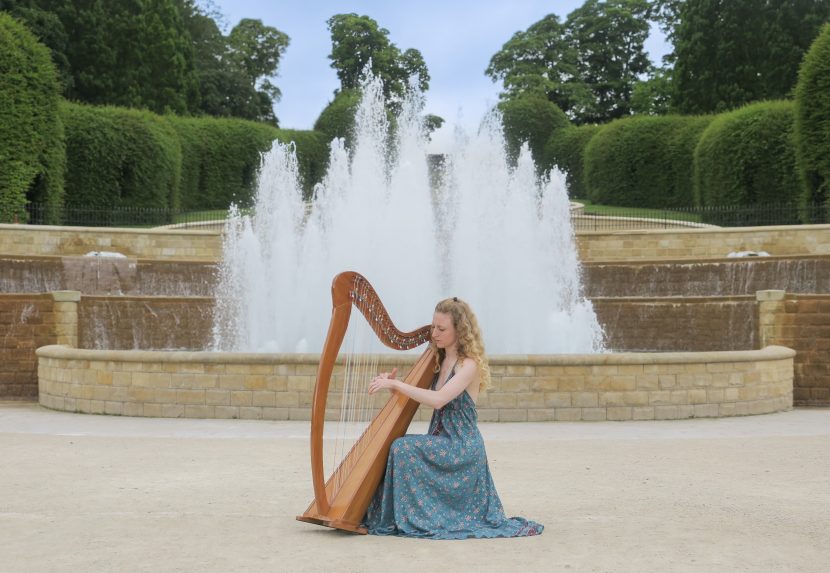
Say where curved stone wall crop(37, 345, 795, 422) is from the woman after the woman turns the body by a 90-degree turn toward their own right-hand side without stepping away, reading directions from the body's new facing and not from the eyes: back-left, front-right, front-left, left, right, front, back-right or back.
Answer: front

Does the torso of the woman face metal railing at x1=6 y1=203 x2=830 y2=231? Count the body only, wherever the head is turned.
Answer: no

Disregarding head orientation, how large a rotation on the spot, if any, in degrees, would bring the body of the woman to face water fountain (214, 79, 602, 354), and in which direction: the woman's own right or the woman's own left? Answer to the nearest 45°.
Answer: approximately 90° to the woman's own right

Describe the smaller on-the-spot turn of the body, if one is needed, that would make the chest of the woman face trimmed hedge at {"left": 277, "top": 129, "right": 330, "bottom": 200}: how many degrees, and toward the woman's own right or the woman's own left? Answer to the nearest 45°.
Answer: approximately 90° to the woman's own right

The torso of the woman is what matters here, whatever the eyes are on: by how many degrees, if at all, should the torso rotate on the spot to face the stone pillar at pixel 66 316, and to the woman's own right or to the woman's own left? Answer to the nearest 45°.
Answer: approximately 45° to the woman's own right

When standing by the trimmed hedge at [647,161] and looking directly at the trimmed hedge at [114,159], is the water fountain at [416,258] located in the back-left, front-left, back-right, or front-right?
front-left

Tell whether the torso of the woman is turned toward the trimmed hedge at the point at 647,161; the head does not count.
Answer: no

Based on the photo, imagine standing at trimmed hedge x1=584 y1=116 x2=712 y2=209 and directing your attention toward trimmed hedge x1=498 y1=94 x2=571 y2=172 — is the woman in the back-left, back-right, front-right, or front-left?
back-left

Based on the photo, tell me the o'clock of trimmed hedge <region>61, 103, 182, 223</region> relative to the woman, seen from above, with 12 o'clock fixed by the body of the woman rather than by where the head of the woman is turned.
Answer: The trimmed hedge is roughly at 2 o'clock from the woman.

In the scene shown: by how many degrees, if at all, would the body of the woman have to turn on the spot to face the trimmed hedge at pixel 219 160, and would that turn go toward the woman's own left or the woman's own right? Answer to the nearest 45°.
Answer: approximately 90° to the woman's own right

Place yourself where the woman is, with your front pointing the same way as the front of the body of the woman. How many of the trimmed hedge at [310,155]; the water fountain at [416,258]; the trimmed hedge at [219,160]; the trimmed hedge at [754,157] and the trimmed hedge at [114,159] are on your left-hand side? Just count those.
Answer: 0

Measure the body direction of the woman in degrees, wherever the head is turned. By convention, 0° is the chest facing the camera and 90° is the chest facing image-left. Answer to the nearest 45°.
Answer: approximately 90°

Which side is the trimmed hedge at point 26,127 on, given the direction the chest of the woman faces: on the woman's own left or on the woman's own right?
on the woman's own right

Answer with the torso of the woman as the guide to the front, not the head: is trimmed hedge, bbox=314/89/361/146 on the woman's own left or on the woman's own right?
on the woman's own right

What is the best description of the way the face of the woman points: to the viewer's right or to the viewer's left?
to the viewer's left

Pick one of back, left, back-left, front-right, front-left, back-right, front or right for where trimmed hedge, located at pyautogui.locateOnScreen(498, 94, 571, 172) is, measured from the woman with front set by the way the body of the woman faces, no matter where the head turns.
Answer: right

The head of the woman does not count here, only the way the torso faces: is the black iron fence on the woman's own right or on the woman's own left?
on the woman's own right

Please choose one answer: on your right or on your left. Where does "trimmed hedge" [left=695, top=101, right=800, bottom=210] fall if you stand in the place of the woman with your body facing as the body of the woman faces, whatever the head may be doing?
on your right
